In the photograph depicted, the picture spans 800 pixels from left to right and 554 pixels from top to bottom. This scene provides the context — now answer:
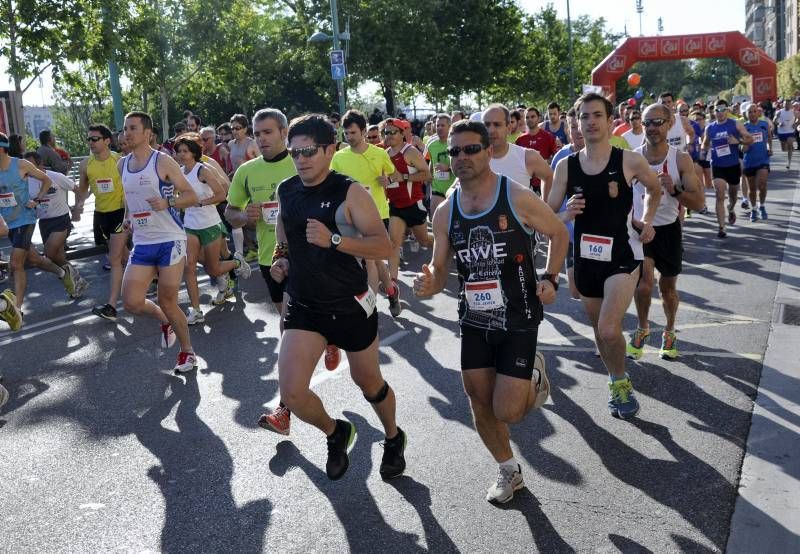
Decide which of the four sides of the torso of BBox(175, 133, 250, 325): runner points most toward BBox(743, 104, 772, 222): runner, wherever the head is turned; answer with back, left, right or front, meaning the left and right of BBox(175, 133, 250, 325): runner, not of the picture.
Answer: back

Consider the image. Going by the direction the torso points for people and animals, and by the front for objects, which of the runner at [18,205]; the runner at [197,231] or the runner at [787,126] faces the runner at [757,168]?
the runner at [787,126]

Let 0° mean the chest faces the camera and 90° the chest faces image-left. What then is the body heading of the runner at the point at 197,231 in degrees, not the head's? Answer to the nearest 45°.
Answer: approximately 45°

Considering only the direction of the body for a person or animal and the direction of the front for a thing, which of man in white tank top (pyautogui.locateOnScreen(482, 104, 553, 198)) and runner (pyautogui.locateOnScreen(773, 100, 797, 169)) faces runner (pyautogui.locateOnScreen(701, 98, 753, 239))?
runner (pyautogui.locateOnScreen(773, 100, 797, 169))

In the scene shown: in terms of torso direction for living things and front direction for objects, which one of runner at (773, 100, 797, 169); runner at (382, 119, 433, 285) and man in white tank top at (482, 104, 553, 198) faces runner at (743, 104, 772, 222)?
runner at (773, 100, 797, 169)

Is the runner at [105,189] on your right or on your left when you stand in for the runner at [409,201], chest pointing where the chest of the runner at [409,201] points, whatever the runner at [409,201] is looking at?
on your right

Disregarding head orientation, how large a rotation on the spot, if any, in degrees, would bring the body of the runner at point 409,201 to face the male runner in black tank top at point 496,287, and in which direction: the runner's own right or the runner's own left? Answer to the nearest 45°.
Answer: approximately 45° to the runner's own left

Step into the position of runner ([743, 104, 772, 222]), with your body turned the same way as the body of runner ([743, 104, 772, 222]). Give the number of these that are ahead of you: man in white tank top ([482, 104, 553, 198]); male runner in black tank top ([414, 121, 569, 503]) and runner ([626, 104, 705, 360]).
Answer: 3

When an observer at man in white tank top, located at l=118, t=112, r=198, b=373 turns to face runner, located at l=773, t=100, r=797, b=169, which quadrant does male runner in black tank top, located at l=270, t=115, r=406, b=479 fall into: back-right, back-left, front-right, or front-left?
back-right

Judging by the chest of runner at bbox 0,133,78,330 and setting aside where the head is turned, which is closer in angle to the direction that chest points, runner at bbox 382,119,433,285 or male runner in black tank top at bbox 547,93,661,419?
the male runner in black tank top

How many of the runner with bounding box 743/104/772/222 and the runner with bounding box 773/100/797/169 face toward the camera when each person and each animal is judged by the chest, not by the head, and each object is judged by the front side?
2
